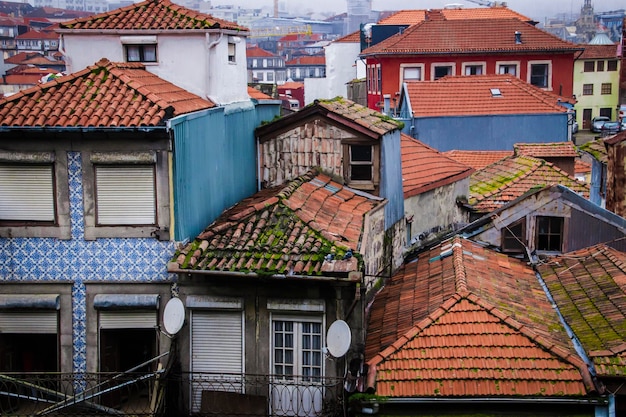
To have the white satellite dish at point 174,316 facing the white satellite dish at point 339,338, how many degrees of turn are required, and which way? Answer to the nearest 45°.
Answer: approximately 135° to its left

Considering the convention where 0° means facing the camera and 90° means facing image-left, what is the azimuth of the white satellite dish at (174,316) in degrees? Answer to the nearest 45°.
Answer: approximately 45°
